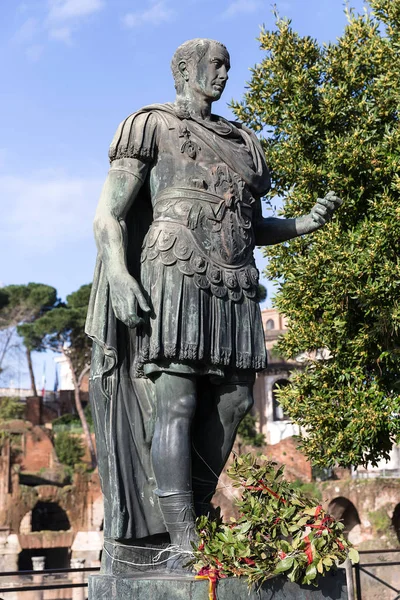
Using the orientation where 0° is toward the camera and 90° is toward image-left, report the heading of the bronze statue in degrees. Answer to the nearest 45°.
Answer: approximately 315°
